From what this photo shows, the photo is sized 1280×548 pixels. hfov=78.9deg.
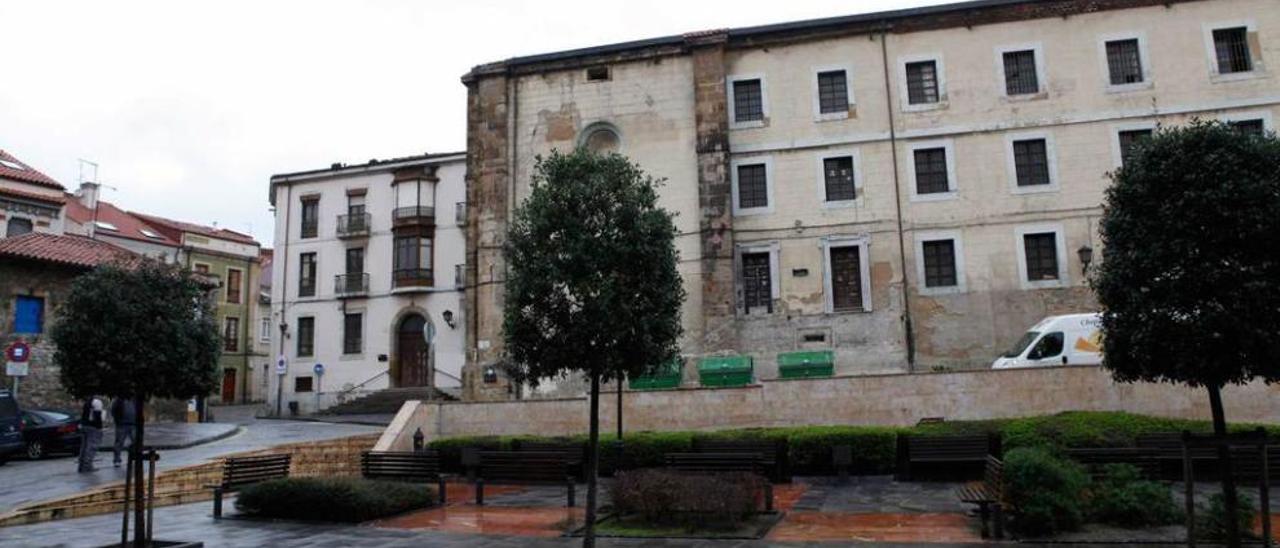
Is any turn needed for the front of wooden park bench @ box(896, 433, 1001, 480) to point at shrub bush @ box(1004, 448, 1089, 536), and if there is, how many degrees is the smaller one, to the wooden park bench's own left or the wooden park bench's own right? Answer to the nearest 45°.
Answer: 0° — it already faces it

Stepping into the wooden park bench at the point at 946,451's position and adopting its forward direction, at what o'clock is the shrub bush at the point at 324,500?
The shrub bush is roughly at 2 o'clock from the wooden park bench.

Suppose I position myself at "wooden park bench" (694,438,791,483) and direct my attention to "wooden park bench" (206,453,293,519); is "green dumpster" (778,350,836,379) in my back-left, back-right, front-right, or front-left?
back-right

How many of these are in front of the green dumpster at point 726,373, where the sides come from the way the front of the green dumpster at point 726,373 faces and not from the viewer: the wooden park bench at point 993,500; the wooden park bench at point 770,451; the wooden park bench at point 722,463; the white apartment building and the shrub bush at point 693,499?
4

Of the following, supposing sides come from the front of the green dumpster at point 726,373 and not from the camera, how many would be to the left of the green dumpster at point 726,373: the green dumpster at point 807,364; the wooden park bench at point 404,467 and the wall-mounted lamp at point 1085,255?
2

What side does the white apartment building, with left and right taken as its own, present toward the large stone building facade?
left

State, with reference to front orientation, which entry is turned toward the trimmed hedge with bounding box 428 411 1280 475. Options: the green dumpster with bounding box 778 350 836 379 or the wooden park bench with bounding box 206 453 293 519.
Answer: the green dumpster
